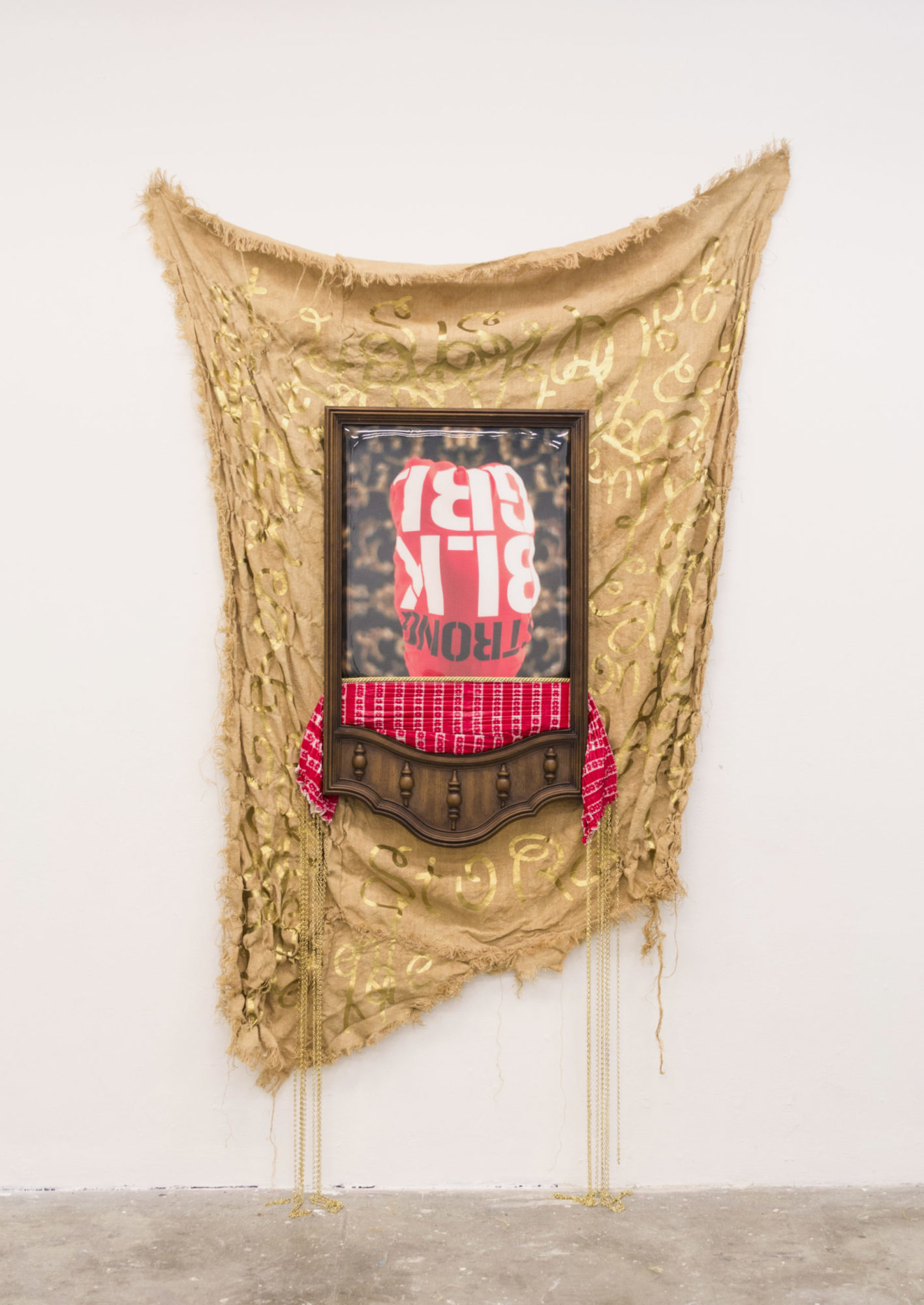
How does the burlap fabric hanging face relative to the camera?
toward the camera

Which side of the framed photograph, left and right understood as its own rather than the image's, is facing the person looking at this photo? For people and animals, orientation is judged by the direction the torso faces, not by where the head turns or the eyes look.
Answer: front
